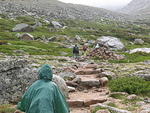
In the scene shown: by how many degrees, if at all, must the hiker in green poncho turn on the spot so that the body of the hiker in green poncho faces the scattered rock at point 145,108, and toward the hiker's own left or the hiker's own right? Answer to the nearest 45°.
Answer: approximately 45° to the hiker's own right

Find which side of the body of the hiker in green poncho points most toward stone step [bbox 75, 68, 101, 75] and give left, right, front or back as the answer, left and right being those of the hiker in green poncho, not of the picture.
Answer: front

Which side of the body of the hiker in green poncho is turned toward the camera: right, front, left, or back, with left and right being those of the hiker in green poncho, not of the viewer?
back

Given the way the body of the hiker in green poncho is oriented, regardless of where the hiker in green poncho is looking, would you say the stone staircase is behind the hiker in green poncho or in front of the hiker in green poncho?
in front

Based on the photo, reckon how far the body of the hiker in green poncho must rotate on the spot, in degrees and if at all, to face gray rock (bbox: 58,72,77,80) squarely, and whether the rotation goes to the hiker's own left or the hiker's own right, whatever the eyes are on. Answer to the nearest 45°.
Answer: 0° — they already face it

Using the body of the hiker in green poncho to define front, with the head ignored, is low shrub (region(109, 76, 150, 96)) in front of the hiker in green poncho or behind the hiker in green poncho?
in front
